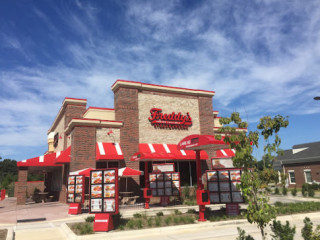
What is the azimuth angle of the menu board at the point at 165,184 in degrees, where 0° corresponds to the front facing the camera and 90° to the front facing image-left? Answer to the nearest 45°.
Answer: approximately 0°

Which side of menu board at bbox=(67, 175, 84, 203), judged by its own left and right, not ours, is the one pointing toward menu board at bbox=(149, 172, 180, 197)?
left

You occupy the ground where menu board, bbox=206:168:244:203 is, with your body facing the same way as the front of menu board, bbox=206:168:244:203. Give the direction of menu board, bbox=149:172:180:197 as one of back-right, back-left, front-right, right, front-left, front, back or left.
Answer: back-right

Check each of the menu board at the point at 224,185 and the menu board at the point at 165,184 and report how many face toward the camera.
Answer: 2

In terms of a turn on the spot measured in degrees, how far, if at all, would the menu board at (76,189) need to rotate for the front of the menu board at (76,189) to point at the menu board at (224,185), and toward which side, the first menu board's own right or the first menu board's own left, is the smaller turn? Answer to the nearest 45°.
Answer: approximately 45° to the first menu board's own left

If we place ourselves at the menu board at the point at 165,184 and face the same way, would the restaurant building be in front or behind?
behind

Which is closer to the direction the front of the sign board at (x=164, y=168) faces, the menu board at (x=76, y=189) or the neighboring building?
the menu board

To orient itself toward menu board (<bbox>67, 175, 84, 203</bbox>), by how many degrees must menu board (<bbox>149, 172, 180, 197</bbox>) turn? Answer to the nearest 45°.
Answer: approximately 45° to its right
